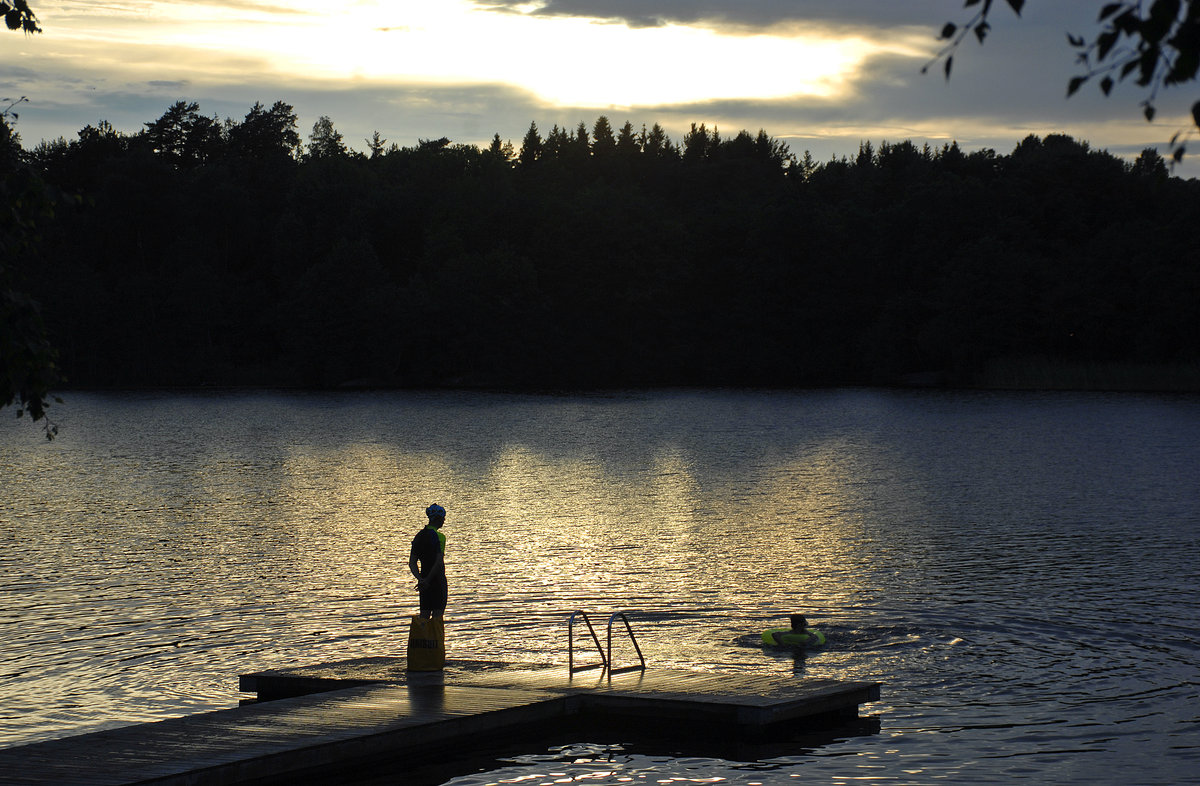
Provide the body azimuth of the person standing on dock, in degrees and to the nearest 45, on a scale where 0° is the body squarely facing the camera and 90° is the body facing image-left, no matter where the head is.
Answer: approximately 225°

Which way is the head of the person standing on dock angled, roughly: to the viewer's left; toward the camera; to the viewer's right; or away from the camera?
to the viewer's right
